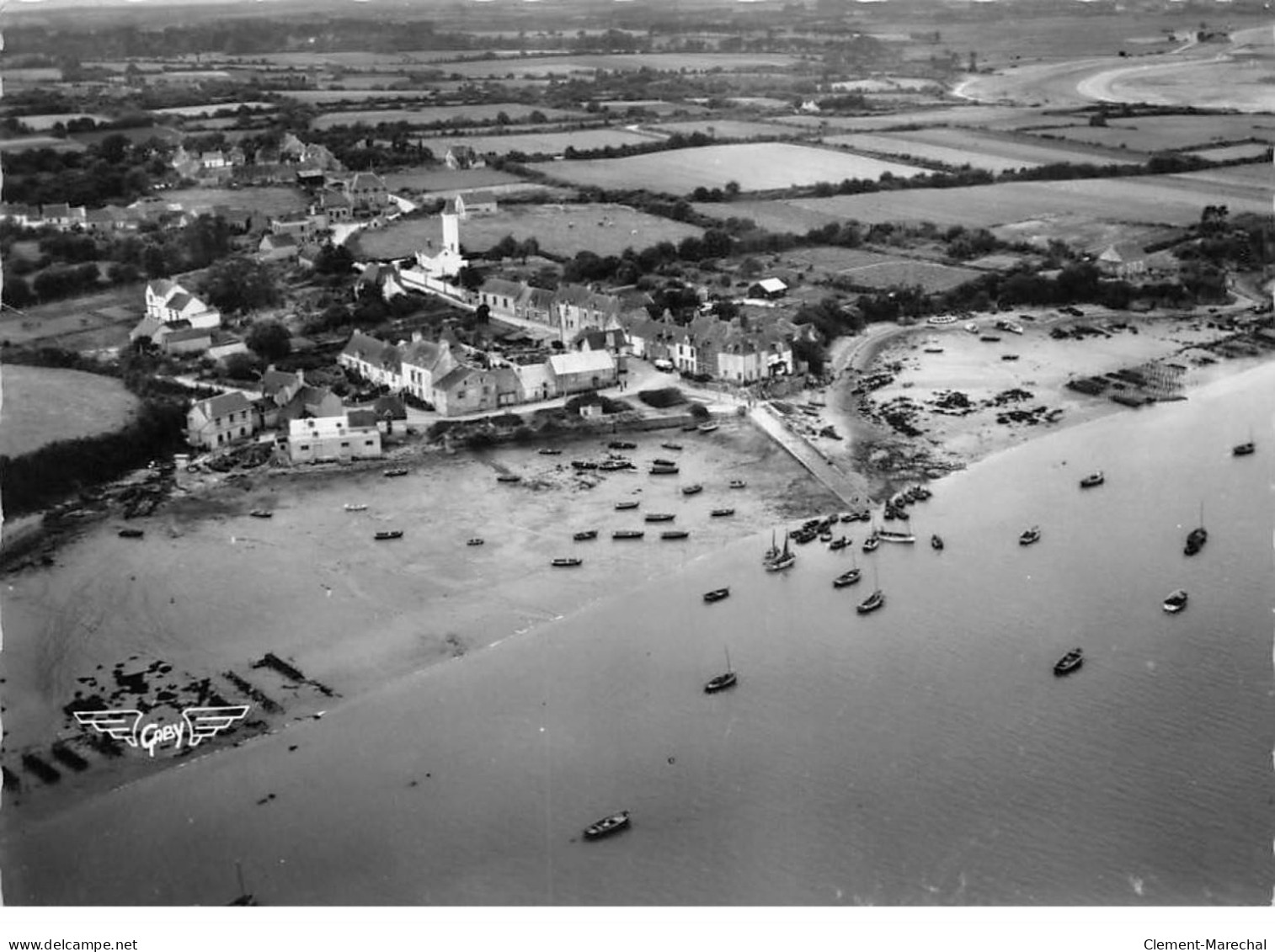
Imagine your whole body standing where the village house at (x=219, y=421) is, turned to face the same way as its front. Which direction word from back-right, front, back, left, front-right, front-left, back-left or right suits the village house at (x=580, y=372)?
front-left

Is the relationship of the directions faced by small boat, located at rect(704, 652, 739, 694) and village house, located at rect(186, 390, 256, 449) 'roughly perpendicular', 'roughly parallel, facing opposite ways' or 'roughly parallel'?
roughly perpendicular

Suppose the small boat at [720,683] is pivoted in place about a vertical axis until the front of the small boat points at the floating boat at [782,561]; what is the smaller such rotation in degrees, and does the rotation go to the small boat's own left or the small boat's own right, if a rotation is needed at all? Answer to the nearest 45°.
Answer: approximately 45° to the small boat's own left

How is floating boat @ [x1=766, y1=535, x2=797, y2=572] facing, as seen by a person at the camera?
facing away from the viewer and to the right of the viewer

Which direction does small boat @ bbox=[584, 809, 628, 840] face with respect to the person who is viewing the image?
facing away from the viewer and to the right of the viewer

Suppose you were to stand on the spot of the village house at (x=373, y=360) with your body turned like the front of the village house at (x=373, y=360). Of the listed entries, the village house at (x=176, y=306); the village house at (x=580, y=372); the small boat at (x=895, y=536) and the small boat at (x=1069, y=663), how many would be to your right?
1

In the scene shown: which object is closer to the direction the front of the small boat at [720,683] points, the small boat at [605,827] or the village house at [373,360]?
the village house

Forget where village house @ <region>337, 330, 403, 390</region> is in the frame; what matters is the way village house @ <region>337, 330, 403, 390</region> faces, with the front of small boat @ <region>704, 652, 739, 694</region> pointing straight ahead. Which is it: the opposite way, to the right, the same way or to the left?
the opposite way

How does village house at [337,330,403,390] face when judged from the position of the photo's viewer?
facing the viewer and to the left of the viewer

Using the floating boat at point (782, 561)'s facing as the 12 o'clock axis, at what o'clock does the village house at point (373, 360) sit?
The village house is roughly at 9 o'clock from the floating boat.

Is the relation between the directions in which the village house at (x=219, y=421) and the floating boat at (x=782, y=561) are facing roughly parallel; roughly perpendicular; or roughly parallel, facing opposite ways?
roughly perpendicular

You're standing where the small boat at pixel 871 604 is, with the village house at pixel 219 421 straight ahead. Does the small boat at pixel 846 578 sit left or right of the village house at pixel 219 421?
right

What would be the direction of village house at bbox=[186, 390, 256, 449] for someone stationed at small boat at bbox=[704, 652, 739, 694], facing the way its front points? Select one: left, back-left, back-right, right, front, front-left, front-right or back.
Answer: left

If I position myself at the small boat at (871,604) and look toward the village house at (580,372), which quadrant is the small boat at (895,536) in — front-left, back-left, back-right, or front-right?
front-right

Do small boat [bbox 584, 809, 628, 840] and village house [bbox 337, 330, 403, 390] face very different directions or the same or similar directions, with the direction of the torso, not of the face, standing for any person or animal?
very different directions

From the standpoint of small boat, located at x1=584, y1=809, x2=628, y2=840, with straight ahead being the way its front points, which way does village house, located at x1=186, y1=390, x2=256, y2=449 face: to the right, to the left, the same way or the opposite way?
to the right

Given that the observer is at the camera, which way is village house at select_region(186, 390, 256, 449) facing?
facing the viewer and to the right of the viewer
